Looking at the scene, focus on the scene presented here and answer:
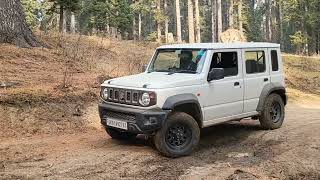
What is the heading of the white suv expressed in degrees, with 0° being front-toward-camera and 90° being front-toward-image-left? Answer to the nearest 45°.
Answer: approximately 45°
